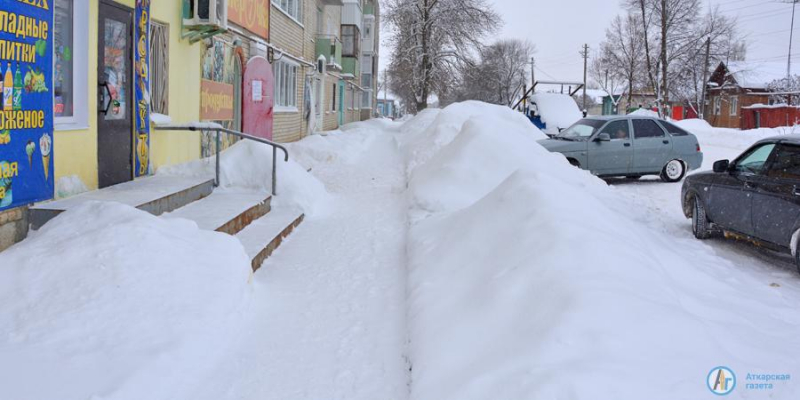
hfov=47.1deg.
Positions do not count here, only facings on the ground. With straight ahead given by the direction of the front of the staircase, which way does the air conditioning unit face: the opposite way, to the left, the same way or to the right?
the same way

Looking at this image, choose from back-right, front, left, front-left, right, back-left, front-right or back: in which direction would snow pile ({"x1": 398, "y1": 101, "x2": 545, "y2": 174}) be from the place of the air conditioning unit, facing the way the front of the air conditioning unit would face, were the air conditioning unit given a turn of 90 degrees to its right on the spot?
back

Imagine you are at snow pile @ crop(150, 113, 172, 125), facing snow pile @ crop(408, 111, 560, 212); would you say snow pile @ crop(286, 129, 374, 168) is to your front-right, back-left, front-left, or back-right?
front-left

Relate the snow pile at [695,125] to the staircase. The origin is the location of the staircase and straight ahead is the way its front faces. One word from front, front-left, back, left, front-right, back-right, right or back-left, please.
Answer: left

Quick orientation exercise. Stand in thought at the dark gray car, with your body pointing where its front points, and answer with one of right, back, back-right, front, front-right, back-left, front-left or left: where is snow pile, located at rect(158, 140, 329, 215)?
front-left

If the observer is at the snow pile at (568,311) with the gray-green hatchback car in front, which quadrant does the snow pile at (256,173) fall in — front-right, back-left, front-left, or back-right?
front-left

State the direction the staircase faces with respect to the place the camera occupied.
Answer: facing the viewer and to the right of the viewer

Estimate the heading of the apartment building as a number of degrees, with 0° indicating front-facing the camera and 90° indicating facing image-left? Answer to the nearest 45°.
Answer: approximately 315°

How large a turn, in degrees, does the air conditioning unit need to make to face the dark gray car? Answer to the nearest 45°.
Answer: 0° — it already faces it

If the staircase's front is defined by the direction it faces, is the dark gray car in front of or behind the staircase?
in front

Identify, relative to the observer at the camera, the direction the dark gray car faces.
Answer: facing away from the viewer and to the left of the viewer
